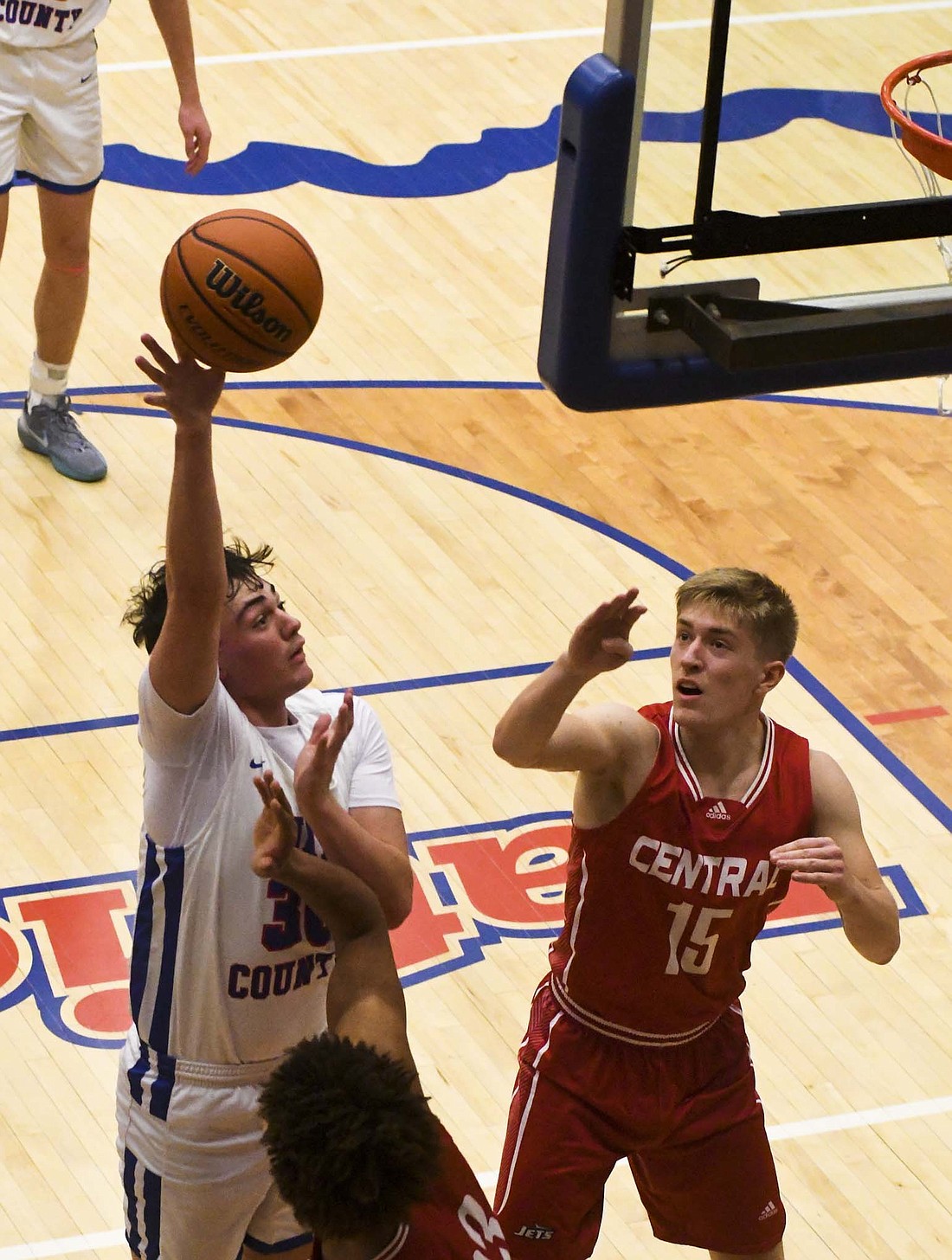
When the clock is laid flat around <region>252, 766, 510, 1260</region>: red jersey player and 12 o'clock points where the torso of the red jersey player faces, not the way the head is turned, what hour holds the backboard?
The backboard is roughly at 2 o'clock from the red jersey player.

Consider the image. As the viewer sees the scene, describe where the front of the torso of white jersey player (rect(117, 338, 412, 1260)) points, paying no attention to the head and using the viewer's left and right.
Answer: facing the viewer and to the right of the viewer

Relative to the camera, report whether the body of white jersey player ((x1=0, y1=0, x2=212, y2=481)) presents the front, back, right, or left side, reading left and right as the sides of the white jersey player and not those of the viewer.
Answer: front

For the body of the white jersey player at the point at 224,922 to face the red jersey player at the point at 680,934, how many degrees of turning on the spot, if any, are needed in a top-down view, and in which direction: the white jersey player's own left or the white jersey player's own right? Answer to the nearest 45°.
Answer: approximately 45° to the white jersey player's own left

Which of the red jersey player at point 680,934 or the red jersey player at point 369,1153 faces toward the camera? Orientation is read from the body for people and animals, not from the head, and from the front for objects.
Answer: the red jersey player at point 680,934

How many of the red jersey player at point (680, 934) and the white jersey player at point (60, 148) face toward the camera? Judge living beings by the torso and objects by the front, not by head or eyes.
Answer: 2

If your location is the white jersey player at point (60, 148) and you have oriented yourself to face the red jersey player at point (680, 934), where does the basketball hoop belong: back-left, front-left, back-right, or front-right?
front-left

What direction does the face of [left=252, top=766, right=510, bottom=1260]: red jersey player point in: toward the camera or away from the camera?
away from the camera

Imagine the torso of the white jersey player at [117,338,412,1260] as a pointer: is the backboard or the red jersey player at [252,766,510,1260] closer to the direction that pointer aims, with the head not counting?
the red jersey player

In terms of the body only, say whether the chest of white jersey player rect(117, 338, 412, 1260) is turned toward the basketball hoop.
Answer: no

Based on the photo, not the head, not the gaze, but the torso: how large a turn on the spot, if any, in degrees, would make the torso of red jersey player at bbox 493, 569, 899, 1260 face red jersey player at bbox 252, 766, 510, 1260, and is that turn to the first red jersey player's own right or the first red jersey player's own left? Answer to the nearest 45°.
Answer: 0° — they already face them

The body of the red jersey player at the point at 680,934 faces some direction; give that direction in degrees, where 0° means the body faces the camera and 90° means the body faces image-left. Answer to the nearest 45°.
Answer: approximately 0°

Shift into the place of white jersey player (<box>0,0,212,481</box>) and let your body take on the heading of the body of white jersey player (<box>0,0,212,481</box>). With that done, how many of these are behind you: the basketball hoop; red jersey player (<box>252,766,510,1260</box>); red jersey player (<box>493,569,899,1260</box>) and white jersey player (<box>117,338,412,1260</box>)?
0

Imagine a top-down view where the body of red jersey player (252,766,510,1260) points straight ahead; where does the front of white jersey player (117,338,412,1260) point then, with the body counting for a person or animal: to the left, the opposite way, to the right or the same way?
the opposite way

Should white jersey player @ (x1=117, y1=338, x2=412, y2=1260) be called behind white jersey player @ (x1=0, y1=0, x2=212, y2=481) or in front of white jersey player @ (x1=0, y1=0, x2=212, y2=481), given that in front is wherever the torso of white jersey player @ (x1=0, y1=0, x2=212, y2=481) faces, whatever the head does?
in front

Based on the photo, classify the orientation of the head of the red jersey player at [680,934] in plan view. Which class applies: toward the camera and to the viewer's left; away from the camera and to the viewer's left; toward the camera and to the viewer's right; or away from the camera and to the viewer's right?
toward the camera and to the viewer's left

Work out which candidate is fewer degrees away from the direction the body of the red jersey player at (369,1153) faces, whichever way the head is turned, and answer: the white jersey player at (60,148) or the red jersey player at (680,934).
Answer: the white jersey player

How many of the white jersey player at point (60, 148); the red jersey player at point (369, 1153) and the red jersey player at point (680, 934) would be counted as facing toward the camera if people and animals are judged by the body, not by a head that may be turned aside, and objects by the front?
2

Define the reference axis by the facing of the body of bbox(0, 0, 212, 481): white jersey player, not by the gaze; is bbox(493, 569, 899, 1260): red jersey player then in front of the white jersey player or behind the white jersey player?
in front
